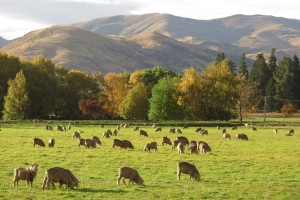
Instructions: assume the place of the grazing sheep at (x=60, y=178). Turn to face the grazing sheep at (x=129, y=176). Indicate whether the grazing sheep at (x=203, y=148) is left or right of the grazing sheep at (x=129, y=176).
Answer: left

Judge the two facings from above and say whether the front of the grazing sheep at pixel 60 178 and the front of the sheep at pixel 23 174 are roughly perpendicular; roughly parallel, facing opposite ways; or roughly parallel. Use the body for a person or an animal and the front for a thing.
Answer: roughly parallel
